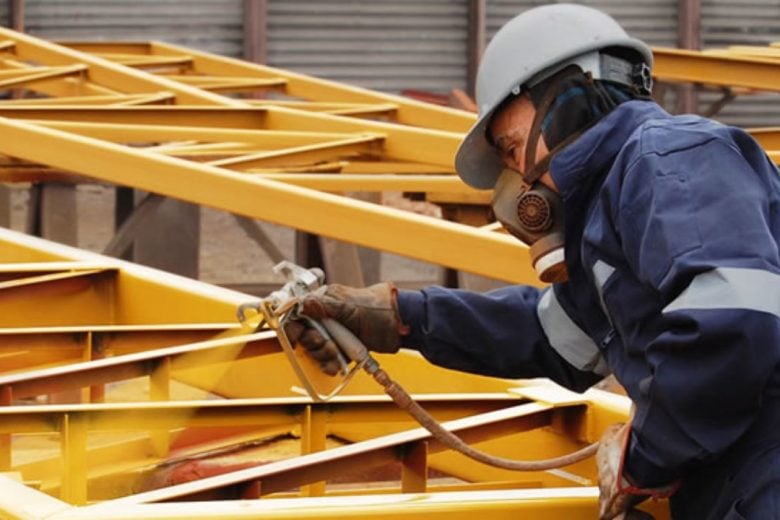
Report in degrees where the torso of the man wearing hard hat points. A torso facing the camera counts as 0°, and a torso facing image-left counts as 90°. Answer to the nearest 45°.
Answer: approximately 90°

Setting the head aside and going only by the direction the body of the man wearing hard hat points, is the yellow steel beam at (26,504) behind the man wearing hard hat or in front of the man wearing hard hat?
in front

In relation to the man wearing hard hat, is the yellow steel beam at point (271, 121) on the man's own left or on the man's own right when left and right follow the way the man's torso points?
on the man's own right

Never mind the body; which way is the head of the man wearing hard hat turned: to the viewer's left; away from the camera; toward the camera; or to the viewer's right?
to the viewer's left

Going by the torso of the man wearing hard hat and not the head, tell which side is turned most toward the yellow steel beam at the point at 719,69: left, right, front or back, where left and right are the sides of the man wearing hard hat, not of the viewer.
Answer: right
